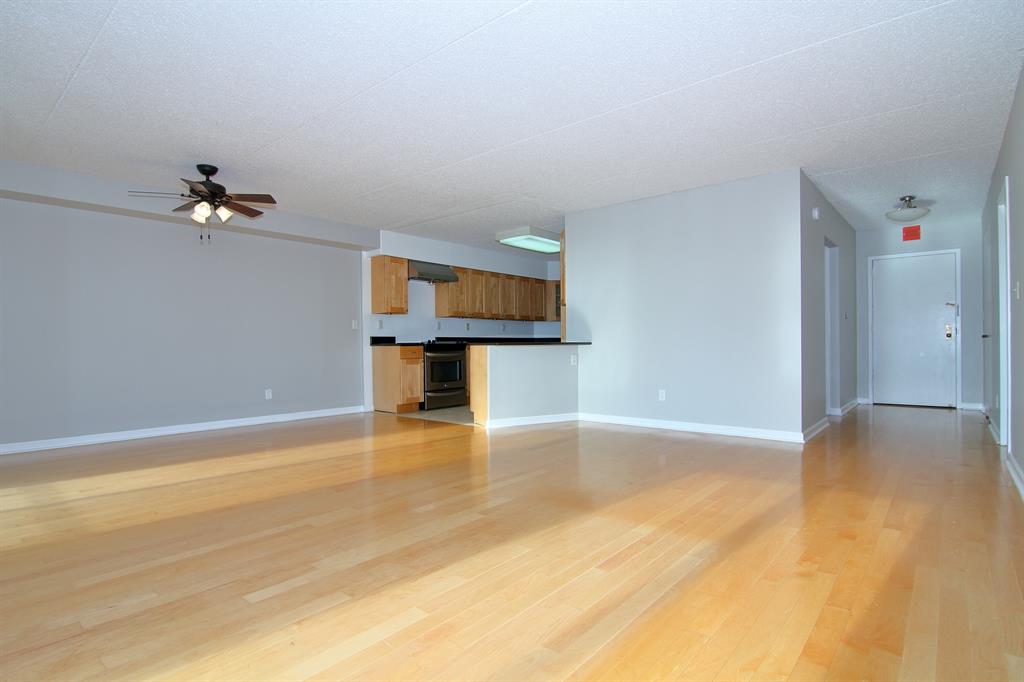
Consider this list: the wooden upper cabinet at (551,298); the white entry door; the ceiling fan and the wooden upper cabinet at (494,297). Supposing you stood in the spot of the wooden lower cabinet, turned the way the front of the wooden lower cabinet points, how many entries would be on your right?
1

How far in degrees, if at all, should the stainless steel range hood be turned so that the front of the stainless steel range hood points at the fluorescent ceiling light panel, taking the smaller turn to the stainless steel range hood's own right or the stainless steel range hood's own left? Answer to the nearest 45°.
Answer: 0° — it already faces it

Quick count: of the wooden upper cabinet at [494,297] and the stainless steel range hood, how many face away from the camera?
0

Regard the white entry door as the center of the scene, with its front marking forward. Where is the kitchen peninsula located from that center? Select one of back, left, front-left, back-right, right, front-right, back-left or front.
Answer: front-right

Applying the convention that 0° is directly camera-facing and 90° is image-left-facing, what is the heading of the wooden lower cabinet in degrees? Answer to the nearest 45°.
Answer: approximately 315°

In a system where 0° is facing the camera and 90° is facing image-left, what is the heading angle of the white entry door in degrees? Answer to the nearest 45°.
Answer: approximately 0°

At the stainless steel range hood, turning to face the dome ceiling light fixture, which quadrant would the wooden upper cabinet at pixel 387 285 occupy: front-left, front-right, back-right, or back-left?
back-right

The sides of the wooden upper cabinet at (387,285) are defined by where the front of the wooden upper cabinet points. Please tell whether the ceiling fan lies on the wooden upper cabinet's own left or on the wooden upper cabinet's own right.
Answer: on the wooden upper cabinet's own right

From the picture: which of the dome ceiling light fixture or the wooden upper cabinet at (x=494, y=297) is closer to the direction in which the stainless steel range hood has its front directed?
the dome ceiling light fixture

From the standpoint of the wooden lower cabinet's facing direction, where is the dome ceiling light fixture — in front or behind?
in front

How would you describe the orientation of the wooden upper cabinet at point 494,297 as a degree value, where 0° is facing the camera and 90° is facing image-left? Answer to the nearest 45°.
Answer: approximately 315°

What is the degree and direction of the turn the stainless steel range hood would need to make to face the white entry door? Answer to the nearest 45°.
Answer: approximately 45° to its left

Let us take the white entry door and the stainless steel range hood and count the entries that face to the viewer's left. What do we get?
0

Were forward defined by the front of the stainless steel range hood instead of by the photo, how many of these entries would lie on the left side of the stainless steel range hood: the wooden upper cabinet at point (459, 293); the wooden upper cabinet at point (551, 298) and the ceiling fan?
2
